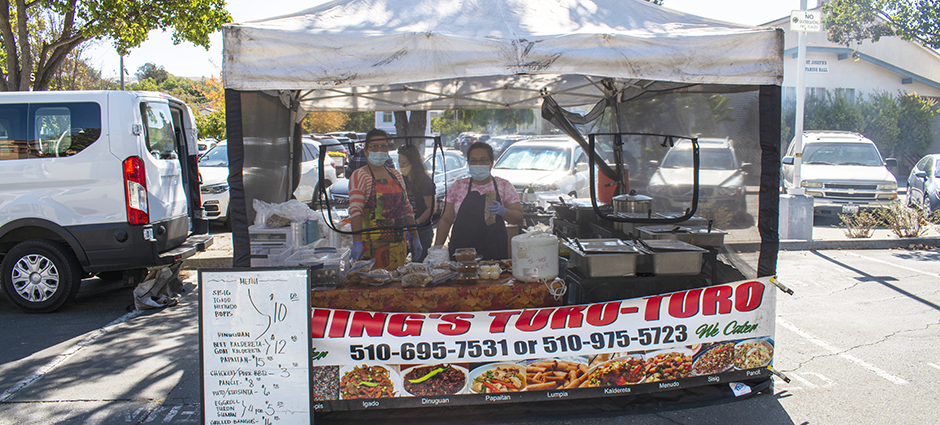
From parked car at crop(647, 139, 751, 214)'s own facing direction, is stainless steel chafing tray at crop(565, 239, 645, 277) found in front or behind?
in front

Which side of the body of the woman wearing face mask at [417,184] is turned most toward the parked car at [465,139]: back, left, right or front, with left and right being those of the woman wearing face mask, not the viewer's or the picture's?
back

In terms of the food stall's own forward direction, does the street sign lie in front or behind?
behind

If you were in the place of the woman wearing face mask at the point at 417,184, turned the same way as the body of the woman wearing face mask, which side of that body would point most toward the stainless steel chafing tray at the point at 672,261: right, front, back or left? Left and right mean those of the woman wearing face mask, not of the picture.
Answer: left

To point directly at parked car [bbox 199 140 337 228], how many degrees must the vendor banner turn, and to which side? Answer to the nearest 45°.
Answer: approximately 135° to its right

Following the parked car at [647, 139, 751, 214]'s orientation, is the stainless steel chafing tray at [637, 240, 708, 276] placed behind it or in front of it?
in front

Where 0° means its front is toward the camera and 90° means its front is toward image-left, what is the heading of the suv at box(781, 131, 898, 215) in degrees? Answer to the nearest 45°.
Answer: approximately 0°

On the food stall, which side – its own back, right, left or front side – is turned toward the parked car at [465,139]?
back
